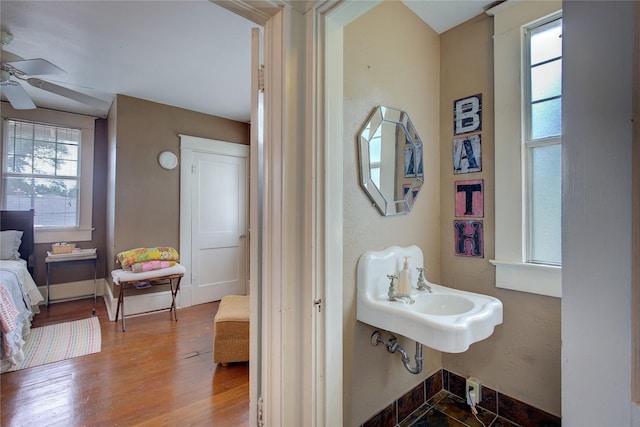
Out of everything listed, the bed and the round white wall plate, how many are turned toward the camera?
2

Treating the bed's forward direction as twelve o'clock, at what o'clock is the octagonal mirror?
The octagonal mirror is roughly at 11 o'clock from the bed.

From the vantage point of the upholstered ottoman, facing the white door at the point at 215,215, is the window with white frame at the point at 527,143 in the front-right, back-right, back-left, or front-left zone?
back-right

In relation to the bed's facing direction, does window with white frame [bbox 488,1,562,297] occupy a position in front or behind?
in front

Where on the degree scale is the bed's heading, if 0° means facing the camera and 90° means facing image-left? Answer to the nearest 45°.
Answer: approximately 0°

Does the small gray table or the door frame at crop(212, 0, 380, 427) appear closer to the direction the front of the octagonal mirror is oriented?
the door frame

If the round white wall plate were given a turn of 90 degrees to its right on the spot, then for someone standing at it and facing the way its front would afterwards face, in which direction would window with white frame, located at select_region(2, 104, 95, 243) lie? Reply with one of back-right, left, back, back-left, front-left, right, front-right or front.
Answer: front-right

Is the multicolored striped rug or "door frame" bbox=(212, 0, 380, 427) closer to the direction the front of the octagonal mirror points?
the door frame
